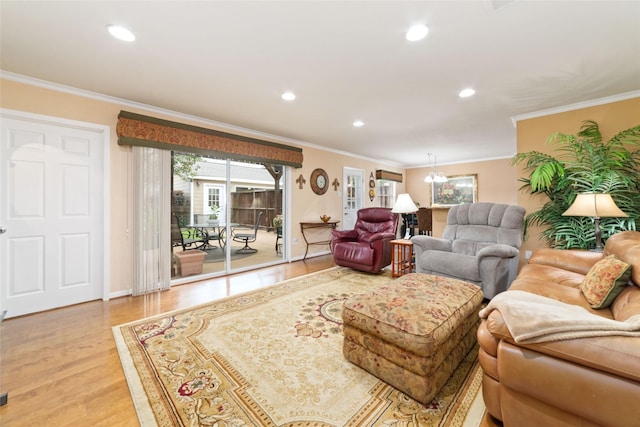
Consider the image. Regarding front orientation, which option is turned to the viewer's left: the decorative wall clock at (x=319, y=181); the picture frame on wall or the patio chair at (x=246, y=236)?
the patio chair

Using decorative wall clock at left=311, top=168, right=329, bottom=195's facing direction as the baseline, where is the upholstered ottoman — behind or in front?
in front

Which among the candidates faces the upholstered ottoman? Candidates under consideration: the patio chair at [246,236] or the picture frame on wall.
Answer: the picture frame on wall

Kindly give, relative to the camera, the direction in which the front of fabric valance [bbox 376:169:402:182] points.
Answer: facing the viewer and to the right of the viewer

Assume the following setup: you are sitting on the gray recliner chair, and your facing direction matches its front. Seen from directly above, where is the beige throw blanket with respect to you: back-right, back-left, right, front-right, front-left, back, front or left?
front-left

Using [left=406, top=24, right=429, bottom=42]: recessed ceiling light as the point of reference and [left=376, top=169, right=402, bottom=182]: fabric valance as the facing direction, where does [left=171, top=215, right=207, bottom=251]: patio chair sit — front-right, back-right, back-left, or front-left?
front-left

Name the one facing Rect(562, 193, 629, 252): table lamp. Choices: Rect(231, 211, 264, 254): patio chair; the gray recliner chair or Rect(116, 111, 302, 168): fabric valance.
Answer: the fabric valance

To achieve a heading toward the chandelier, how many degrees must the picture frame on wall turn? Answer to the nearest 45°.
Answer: approximately 45° to its right

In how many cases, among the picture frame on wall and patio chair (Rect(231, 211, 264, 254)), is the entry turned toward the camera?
1

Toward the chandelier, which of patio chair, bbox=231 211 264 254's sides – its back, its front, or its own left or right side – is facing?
back

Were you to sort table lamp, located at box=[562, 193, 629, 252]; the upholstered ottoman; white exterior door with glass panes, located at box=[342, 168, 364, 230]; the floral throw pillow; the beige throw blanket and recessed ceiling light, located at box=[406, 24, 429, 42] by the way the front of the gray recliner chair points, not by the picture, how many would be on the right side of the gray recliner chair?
1

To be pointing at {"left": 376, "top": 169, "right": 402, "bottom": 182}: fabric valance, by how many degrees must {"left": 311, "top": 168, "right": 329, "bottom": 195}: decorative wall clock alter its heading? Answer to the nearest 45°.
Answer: approximately 90° to its left

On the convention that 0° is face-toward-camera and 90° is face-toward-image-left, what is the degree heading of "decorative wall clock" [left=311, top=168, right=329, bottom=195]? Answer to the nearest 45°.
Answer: approximately 315°

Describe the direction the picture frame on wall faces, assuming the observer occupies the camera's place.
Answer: facing the viewer

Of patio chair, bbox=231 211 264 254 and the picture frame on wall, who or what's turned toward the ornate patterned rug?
the picture frame on wall

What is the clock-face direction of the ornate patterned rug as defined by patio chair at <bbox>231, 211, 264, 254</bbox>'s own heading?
The ornate patterned rug is roughly at 9 o'clock from the patio chair.

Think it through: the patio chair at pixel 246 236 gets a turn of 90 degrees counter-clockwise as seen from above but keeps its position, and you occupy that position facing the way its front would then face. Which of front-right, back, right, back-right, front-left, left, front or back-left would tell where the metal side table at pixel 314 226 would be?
left

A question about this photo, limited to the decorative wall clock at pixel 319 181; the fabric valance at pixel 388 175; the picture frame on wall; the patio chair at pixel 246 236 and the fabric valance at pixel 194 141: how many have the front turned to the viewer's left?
1

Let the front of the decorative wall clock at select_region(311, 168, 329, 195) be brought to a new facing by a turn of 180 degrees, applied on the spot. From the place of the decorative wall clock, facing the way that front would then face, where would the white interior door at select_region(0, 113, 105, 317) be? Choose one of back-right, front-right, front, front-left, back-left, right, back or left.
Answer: left

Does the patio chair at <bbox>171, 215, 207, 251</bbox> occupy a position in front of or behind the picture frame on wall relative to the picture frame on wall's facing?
in front

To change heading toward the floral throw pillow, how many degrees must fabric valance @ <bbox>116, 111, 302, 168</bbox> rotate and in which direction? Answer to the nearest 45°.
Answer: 0° — it already faces it

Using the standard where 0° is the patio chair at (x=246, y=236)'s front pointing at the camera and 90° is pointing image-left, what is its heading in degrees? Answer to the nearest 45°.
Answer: approximately 90°
